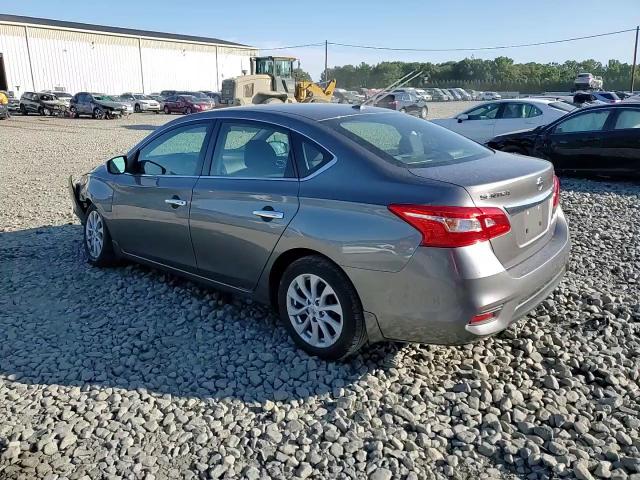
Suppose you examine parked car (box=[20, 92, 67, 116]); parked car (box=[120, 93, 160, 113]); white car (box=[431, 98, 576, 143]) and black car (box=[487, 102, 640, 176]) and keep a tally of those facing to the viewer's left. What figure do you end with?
2

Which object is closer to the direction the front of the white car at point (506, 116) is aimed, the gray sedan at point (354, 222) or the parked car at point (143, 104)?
the parked car

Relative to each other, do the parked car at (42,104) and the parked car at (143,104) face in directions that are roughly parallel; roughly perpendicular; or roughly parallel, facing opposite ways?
roughly parallel

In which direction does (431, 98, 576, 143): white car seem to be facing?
to the viewer's left

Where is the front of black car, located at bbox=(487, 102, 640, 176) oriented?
to the viewer's left

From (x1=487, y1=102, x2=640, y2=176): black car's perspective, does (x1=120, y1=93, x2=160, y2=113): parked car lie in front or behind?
in front

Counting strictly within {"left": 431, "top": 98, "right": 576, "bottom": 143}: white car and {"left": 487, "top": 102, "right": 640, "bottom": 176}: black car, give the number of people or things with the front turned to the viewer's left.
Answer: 2

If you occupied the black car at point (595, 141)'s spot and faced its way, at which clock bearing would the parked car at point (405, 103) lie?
The parked car is roughly at 2 o'clock from the black car.

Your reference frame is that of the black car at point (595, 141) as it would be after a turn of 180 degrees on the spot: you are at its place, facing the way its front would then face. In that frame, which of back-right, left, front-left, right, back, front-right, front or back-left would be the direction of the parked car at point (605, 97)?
left

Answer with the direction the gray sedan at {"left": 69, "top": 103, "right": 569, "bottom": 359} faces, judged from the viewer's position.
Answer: facing away from the viewer and to the left of the viewer

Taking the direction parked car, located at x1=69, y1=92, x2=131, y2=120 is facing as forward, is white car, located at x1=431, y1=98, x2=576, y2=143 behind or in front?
in front

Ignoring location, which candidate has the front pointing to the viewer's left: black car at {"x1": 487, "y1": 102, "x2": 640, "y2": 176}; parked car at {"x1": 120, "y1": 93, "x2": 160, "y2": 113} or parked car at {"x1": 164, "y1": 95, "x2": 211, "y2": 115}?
the black car

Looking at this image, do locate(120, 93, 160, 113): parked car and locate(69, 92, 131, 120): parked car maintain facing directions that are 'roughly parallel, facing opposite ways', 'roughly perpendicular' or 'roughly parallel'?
roughly parallel
